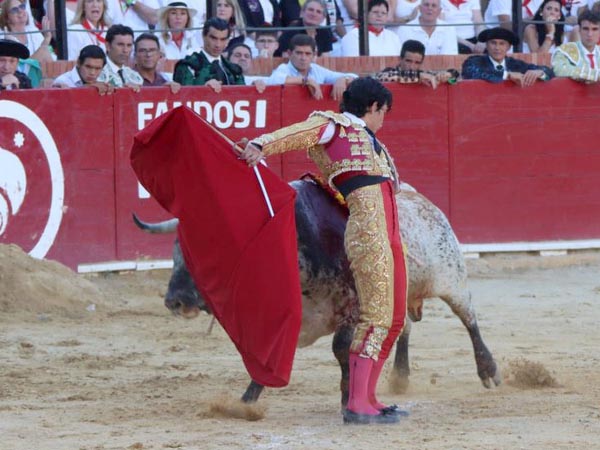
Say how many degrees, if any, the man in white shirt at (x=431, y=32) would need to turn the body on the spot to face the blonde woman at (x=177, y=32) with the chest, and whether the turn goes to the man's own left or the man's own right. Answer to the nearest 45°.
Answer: approximately 45° to the man's own right

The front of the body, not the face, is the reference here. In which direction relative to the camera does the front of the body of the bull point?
to the viewer's left

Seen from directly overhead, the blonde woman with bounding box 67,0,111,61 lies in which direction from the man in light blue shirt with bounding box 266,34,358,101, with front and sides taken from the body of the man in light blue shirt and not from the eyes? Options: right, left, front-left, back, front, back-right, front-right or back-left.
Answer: right

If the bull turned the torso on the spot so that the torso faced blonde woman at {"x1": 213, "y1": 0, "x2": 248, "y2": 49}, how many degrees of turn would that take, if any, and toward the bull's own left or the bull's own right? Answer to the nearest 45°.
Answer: approximately 90° to the bull's own right

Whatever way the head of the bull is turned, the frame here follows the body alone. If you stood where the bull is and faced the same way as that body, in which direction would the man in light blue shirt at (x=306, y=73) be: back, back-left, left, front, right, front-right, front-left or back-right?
right

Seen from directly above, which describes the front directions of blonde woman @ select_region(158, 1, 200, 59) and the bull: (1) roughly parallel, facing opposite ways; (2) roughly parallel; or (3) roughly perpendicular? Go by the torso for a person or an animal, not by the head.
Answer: roughly perpendicular

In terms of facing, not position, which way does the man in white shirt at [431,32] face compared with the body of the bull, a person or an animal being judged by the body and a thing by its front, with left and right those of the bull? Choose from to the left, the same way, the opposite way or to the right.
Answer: to the left

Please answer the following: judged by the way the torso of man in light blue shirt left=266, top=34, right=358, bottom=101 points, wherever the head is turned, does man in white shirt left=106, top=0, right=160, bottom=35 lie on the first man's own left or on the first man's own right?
on the first man's own right

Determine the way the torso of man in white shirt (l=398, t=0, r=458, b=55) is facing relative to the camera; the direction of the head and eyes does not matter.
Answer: toward the camera

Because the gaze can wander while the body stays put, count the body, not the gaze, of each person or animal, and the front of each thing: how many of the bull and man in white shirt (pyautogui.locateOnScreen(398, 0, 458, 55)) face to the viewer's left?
1

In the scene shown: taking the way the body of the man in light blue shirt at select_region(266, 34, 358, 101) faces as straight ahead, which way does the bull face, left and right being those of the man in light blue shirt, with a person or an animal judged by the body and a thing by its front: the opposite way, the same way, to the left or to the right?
to the right

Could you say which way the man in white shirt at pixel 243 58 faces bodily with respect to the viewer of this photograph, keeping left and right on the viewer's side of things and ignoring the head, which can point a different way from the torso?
facing the viewer

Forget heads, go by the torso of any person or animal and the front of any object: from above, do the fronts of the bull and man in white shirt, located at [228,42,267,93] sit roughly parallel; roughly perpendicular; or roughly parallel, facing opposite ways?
roughly perpendicular

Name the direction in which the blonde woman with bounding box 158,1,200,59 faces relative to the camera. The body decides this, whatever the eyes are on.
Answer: toward the camera
